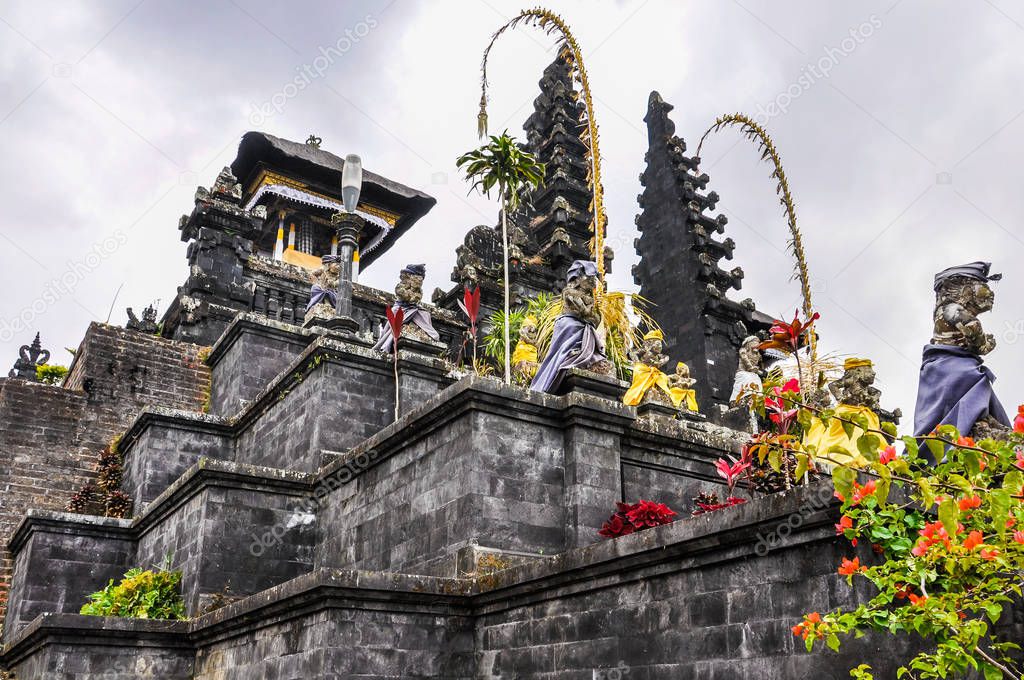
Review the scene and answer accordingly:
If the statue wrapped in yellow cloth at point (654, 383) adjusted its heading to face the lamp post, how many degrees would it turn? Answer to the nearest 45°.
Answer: approximately 90° to its right

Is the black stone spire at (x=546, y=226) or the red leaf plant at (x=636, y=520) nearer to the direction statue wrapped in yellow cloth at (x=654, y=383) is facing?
the red leaf plant

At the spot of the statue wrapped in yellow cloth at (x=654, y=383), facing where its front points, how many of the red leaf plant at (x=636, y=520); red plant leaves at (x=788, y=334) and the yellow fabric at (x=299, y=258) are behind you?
1

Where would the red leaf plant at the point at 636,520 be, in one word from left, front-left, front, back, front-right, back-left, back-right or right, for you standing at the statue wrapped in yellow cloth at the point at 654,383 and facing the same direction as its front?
front-right

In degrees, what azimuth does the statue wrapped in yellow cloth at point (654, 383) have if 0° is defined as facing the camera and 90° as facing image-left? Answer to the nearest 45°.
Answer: approximately 315°

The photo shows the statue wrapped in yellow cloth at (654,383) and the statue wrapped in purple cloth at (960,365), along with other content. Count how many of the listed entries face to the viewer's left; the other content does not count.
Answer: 0

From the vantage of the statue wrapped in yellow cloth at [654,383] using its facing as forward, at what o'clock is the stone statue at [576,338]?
The stone statue is roughly at 2 o'clock from the statue wrapped in yellow cloth.
